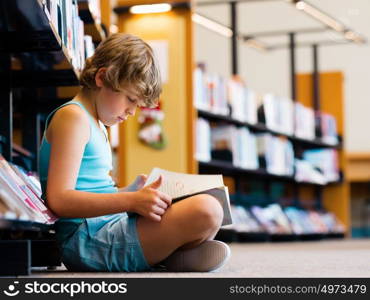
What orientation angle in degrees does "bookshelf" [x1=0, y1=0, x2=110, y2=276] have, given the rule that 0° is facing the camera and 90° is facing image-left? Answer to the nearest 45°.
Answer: approximately 315°

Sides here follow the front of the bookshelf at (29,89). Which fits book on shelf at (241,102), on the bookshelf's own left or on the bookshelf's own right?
on the bookshelf's own left

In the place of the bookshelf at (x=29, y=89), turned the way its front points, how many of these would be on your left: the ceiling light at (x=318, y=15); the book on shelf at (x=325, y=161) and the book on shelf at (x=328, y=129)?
3

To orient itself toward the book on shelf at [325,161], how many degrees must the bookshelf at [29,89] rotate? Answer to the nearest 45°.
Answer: approximately 90° to its left

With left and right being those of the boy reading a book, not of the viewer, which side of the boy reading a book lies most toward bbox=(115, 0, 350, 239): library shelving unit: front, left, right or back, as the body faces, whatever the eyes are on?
left

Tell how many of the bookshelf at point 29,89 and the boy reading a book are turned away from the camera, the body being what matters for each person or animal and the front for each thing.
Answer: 0

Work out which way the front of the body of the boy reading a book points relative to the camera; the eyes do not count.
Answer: to the viewer's right

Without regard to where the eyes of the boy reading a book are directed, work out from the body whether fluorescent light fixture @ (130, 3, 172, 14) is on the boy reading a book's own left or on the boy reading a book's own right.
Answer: on the boy reading a book's own left

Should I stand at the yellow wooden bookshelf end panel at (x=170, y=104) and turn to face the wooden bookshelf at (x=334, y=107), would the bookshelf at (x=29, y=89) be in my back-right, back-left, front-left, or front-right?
back-right

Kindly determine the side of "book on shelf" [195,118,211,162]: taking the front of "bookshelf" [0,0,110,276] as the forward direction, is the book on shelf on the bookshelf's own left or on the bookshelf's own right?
on the bookshelf's own left

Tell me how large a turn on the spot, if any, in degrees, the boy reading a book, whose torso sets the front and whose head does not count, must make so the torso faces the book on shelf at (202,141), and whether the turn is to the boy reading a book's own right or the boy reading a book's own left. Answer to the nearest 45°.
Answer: approximately 90° to the boy reading a book's own left

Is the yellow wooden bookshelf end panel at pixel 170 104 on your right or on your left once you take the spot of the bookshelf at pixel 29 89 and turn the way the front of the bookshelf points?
on your left
